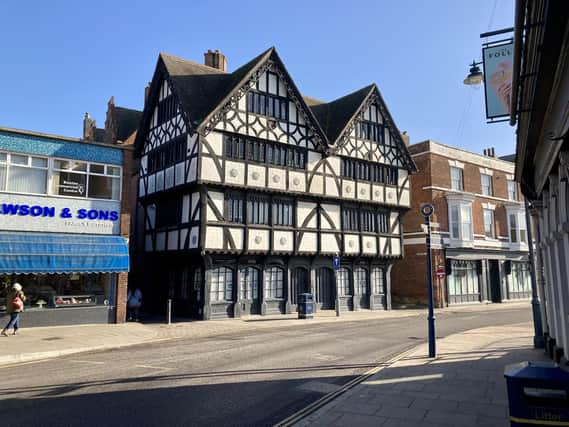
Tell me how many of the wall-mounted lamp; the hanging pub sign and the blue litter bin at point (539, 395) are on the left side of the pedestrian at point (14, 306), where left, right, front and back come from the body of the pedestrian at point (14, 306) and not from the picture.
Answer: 0

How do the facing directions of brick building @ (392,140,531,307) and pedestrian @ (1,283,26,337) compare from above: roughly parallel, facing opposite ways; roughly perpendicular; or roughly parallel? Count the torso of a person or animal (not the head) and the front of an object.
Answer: roughly perpendicular

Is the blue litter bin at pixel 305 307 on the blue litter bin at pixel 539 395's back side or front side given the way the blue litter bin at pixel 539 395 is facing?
on the back side

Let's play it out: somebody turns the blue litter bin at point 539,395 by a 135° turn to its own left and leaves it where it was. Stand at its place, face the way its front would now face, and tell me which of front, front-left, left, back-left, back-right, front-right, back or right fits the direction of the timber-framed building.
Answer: left

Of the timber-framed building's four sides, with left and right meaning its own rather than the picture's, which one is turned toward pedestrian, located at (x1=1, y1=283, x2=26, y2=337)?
right

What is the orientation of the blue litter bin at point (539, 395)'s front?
toward the camera

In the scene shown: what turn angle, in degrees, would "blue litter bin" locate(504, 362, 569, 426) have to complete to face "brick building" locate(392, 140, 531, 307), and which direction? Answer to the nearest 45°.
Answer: approximately 180°

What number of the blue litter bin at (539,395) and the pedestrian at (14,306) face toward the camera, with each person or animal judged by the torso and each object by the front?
1

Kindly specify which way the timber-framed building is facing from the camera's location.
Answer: facing the viewer and to the right of the viewer
